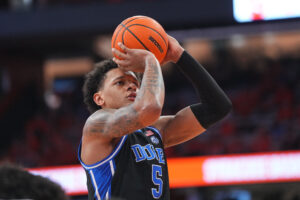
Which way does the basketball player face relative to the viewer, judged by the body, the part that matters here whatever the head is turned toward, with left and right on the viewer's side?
facing the viewer and to the right of the viewer

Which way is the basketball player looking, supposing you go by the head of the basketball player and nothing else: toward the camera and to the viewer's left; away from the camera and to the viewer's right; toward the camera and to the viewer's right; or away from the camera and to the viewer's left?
toward the camera and to the viewer's right
